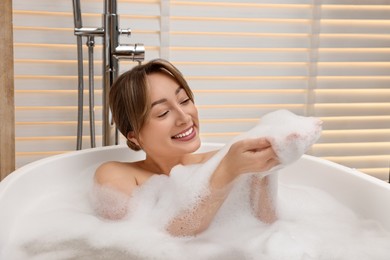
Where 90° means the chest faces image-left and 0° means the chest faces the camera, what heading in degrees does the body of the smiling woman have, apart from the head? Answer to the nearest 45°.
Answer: approximately 315°

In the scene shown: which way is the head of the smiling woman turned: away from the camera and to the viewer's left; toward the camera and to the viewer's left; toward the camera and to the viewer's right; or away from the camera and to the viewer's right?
toward the camera and to the viewer's right
